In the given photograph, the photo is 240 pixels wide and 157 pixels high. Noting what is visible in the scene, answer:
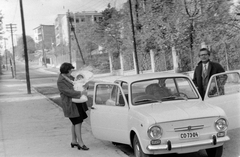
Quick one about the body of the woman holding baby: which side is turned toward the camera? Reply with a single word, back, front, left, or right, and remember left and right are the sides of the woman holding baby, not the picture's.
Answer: right

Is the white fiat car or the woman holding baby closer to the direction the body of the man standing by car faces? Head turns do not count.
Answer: the white fiat car

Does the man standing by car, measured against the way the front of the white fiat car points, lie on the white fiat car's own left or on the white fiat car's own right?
on the white fiat car's own left

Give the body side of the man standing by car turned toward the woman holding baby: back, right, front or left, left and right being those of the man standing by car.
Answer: right

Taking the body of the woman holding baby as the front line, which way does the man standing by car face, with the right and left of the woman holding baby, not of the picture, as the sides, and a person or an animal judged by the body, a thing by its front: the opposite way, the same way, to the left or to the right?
to the right

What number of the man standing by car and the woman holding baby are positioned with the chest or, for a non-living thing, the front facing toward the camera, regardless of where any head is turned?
1

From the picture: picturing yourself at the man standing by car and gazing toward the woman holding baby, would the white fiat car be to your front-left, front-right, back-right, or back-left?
front-left

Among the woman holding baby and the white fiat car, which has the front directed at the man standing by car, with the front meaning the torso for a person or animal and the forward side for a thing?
the woman holding baby

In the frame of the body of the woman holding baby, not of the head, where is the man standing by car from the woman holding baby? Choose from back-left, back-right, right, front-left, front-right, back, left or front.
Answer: front

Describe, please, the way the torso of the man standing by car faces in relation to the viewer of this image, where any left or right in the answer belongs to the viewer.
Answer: facing the viewer

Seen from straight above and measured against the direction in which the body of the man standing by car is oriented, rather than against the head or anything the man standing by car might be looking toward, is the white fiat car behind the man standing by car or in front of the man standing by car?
in front

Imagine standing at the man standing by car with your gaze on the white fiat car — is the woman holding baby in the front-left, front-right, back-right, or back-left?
front-right
